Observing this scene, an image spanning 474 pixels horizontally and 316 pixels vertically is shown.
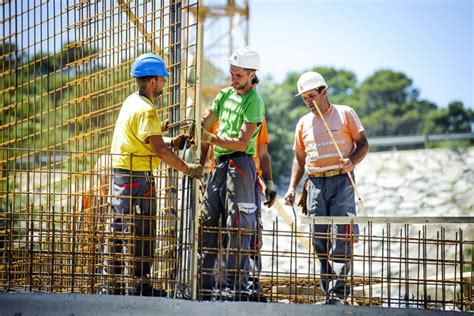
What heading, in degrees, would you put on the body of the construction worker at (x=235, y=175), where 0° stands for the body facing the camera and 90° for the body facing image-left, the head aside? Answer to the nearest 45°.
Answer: approximately 45°

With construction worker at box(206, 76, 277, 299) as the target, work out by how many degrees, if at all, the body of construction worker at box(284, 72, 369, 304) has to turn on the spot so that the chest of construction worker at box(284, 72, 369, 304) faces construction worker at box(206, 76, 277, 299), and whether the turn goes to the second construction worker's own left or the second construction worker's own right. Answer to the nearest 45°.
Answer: approximately 45° to the second construction worker's own right

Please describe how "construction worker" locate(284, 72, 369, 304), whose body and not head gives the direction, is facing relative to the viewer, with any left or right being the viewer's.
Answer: facing the viewer and to the left of the viewer

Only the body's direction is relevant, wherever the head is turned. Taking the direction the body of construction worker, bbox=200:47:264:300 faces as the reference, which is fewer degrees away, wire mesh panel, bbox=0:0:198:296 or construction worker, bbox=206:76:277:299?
the wire mesh panel

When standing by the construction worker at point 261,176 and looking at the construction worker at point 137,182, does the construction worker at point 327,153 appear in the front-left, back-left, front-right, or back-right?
back-left

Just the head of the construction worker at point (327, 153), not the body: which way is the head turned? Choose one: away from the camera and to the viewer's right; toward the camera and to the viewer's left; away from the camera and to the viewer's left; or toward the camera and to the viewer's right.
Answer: toward the camera and to the viewer's left

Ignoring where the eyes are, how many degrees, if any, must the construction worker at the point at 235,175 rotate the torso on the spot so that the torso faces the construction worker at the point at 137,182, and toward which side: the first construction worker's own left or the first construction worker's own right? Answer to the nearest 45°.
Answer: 0° — they already face them
